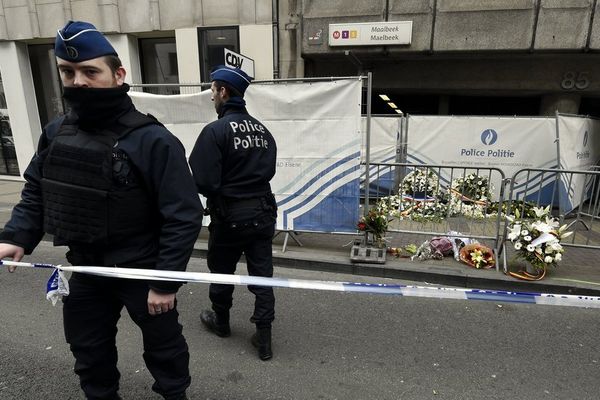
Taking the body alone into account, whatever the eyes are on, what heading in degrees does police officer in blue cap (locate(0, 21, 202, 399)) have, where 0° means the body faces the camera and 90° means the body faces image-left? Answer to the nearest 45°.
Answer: approximately 45°

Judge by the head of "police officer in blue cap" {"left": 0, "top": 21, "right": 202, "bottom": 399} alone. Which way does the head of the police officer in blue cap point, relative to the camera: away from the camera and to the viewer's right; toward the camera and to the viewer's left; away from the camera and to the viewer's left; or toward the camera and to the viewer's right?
toward the camera and to the viewer's left

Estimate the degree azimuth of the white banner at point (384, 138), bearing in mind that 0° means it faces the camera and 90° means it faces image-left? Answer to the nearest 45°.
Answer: approximately 0°

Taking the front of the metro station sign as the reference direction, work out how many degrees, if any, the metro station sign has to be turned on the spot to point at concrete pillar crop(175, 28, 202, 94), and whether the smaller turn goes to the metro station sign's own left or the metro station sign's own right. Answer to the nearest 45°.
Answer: approximately 90° to the metro station sign's own right

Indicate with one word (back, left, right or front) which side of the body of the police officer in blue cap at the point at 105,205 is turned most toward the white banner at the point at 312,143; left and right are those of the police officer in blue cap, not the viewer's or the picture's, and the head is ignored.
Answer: back

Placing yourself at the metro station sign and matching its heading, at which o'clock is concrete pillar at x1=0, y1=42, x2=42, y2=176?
The concrete pillar is roughly at 3 o'clock from the metro station sign.

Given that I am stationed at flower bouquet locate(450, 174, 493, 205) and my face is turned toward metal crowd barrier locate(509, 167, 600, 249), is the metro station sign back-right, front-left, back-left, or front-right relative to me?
back-left

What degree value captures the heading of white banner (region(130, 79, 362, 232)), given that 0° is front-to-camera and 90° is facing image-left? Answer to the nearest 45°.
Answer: approximately 0°

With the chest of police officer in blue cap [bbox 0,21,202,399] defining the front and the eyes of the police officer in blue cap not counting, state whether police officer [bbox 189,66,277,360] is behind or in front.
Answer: behind
